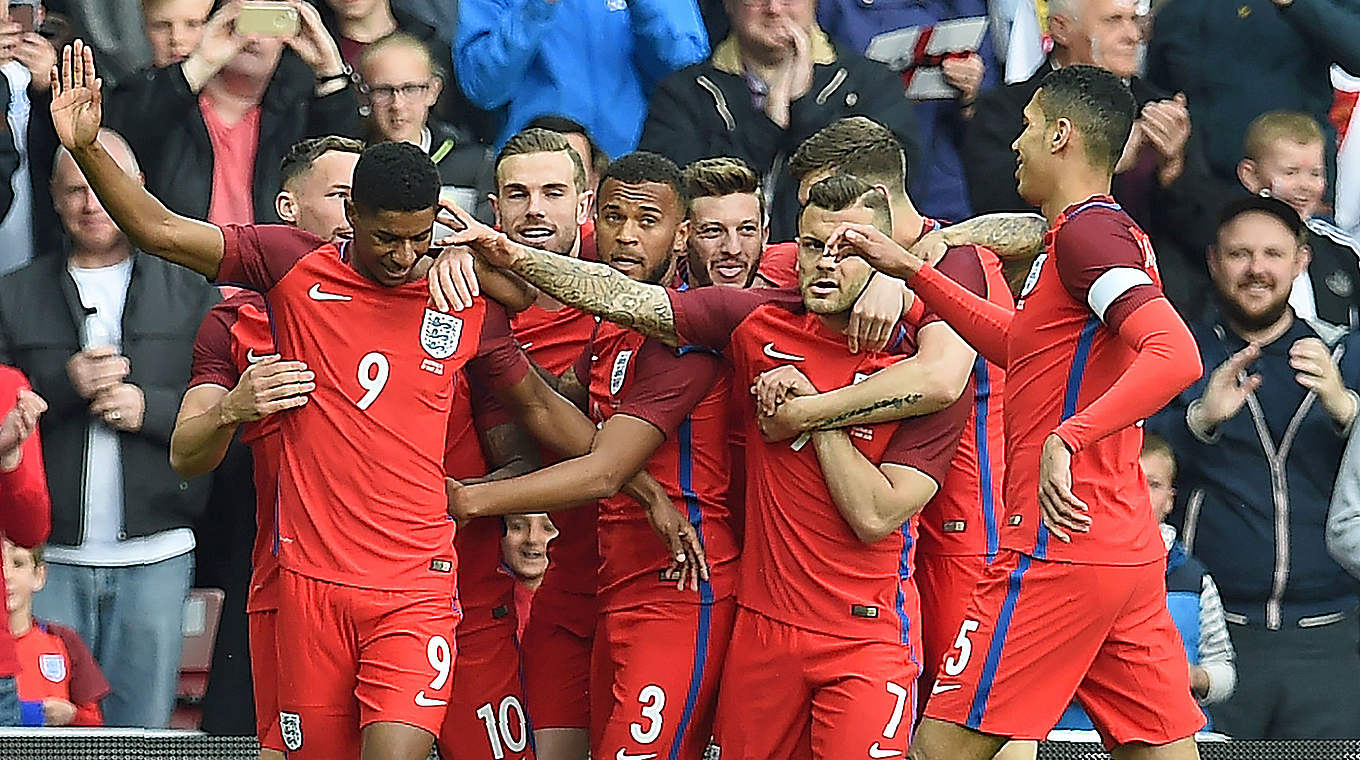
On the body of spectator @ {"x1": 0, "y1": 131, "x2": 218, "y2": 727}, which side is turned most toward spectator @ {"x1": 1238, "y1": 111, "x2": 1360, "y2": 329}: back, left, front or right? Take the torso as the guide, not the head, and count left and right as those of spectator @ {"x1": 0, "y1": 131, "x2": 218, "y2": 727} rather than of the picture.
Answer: left

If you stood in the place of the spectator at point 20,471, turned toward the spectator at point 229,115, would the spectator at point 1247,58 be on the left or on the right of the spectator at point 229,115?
right

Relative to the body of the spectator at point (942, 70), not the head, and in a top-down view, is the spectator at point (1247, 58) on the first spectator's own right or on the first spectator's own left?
on the first spectator's own left

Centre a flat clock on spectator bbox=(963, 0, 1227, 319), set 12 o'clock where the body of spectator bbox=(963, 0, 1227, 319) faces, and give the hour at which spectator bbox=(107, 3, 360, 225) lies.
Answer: spectator bbox=(107, 3, 360, 225) is roughly at 4 o'clock from spectator bbox=(963, 0, 1227, 319).

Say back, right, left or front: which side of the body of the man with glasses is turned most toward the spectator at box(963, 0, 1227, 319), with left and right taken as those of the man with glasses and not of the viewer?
left

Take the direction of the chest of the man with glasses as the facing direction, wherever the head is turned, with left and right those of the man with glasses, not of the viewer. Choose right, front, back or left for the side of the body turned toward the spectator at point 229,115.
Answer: right

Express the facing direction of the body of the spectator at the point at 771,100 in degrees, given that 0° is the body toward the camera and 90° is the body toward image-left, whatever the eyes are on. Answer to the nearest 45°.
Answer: approximately 0°

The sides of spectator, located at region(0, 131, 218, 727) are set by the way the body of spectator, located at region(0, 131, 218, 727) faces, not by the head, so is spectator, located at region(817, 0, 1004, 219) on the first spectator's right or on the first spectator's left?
on the first spectator's left

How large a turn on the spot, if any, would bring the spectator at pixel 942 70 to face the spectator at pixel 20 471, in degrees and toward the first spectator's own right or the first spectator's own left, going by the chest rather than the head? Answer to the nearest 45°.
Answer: approximately 45° to the first spectator's own right
